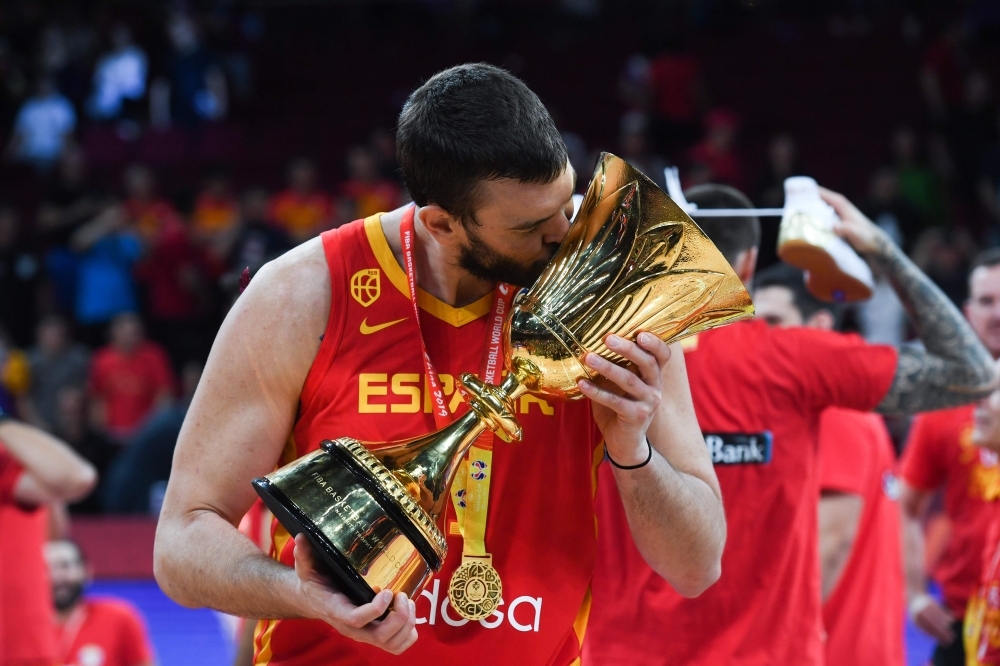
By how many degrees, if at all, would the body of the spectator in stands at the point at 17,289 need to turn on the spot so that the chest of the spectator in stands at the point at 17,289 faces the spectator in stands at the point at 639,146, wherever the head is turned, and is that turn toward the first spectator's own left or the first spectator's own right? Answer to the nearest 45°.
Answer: approximately 90° to the first spectator's own left

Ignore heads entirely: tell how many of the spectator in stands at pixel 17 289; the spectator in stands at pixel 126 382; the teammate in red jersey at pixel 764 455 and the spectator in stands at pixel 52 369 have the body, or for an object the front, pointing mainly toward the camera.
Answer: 3

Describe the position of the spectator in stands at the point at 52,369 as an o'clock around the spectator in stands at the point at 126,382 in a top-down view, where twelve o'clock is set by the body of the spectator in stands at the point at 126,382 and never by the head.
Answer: the spectator in stands at the point at 52,369 is roughly at 4 o'clock from the spectator in stands at the point at 126,382.

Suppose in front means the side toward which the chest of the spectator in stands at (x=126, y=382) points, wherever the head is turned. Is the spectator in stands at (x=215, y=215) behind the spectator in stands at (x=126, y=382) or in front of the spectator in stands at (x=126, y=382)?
behind

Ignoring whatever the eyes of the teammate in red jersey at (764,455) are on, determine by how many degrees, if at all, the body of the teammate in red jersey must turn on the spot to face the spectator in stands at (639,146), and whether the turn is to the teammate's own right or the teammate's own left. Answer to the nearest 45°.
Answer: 0° — they already face them

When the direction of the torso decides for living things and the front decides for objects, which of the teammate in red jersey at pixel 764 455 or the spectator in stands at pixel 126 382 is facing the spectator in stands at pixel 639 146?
the teammate in red jersey

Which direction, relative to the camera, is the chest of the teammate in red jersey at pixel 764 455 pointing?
away from the camera

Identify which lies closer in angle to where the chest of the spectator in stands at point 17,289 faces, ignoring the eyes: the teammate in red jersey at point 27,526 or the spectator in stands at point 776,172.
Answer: the teammate in red jersey
